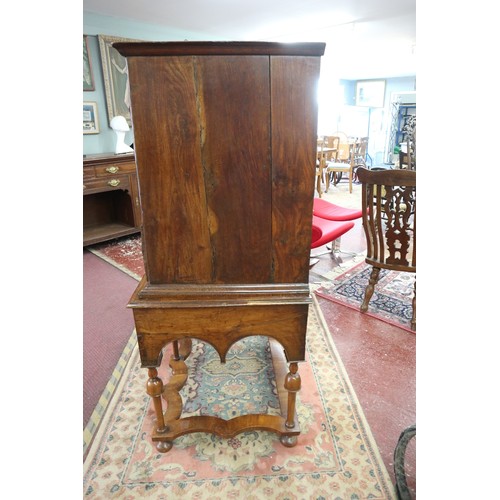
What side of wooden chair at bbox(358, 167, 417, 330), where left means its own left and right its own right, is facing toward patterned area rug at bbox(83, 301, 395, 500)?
back

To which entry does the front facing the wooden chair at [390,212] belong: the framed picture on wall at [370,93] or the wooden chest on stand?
the framed picture on wall

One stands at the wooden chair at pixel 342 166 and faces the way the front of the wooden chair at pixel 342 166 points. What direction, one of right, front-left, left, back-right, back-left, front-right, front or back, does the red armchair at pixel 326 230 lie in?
front-left

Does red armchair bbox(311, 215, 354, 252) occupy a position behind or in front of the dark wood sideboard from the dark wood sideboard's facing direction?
in front

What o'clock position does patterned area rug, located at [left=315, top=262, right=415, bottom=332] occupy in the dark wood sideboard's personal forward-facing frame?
The patterned area rug is roughly at 12 o'clock from the dark wood sideboard.

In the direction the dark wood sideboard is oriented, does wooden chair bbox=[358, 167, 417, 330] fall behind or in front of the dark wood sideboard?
in front

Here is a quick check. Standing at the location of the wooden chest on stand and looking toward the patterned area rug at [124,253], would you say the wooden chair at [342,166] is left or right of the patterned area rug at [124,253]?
right

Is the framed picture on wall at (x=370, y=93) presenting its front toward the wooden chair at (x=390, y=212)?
yes

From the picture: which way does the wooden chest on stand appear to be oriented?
to the viewer's left

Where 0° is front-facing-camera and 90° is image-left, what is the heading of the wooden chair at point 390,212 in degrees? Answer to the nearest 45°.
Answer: approximately 225°

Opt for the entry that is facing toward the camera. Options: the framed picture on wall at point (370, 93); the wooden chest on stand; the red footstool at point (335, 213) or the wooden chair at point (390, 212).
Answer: the framed picture on wall
